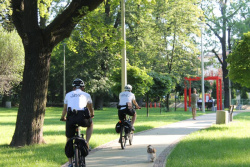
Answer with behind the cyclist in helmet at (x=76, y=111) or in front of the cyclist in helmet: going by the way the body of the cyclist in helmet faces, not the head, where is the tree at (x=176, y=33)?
in front

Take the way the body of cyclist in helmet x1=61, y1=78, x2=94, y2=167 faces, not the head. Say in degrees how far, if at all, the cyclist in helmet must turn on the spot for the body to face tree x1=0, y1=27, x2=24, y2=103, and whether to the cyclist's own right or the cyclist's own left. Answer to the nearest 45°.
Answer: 0° — they already face it

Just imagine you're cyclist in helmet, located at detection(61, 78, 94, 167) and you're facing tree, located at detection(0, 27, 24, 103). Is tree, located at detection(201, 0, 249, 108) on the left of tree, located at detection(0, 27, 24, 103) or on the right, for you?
right

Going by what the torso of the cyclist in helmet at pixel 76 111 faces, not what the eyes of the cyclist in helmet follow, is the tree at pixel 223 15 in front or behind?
in front

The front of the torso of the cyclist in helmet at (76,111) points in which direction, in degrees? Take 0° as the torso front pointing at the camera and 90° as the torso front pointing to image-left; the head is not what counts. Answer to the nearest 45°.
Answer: approximately 180°
